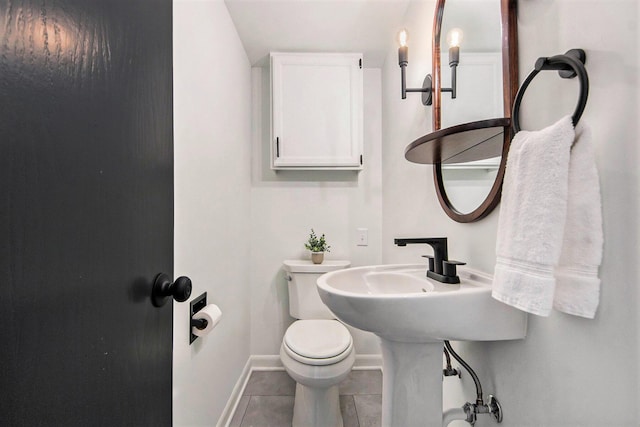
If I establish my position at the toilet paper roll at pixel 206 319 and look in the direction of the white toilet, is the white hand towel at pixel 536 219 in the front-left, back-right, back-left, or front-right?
front-right

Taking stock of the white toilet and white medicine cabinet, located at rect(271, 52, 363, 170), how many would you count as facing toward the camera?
2

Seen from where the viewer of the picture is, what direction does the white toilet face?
facing the viewer

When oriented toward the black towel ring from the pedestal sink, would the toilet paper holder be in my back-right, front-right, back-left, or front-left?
back-right

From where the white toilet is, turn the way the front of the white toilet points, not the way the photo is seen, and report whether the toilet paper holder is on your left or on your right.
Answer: on your right

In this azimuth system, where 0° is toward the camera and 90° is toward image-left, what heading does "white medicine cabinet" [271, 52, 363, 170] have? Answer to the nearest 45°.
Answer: approximately 0°

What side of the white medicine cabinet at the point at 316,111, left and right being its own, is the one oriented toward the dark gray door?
front

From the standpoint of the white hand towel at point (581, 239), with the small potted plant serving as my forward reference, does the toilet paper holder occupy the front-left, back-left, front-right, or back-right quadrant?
front-left

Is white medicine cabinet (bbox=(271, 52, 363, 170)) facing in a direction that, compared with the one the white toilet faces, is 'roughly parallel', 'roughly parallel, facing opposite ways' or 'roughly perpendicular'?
roughly parallel
